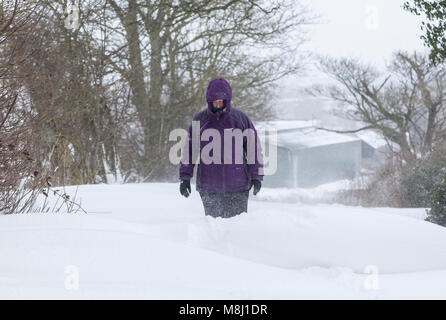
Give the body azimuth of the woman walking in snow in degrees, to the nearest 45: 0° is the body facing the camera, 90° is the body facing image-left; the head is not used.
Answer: approximately 0°

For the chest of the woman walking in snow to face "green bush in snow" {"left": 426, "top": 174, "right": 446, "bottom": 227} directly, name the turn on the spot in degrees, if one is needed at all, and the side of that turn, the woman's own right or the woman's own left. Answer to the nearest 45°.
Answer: approximately 135° to the woman's own left

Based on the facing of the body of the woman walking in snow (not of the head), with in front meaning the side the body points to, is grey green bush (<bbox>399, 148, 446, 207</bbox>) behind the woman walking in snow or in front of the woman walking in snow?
behind

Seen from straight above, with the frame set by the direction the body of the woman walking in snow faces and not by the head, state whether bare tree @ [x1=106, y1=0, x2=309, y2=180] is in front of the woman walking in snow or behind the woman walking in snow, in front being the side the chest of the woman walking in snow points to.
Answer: behind

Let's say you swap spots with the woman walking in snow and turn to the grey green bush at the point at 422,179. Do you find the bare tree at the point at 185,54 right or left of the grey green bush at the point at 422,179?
left
